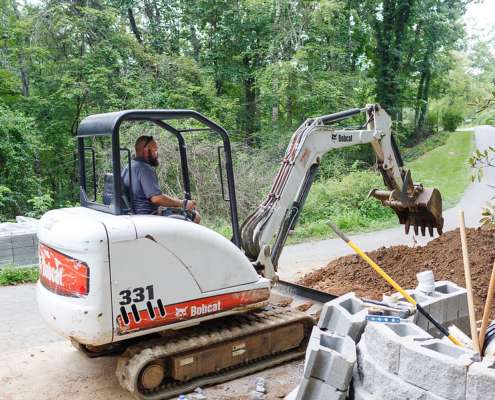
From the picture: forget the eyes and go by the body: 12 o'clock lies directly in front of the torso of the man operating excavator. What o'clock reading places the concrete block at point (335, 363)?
The concrete block is roughly at 2 o'clock from the man operating excavator.

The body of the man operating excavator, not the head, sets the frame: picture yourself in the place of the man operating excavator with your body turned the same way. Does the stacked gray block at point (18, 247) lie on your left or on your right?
on your left

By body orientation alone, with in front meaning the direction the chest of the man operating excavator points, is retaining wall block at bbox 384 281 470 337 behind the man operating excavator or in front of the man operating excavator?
in front

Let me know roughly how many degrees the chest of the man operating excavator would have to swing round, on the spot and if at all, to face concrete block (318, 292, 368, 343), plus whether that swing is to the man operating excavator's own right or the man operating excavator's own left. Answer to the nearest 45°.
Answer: approximately 45° to the man operating excavator's own right

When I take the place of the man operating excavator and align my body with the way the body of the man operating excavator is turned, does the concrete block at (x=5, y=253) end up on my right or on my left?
on my left

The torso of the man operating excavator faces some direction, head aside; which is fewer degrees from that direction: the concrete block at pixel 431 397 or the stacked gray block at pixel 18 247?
the concrete block

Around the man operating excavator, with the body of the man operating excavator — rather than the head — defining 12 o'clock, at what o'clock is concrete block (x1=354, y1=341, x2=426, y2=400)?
The concrete block is roughly at 2 o'clock from the man operating excavator.

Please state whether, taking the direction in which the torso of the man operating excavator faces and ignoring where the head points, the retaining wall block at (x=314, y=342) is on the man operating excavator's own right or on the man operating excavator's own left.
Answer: on the man operating excavator's own right

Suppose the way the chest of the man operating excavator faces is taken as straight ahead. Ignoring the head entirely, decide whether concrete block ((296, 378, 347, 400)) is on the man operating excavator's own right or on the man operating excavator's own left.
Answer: on the man operating excavator's own right

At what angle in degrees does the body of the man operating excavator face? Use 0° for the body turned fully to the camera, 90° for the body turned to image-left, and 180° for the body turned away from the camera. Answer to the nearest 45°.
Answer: approximately 270°
